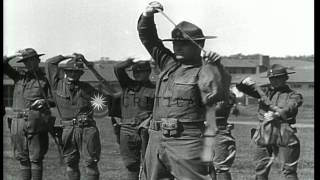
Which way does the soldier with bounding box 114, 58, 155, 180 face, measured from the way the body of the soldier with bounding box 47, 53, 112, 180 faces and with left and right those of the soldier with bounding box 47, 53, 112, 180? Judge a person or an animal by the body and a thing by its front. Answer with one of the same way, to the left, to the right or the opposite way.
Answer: the same way

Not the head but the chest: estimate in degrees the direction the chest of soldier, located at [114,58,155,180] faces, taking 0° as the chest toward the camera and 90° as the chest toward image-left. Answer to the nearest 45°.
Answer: approximately 0°

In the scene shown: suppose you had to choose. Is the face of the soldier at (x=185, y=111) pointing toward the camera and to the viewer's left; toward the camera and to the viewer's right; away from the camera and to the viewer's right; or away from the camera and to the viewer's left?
toward the camera and to the viewer's left

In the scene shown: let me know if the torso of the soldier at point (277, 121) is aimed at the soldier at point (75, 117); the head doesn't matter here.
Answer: no

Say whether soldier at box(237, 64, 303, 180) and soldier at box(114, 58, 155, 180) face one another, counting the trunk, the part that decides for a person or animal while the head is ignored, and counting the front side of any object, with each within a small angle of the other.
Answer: no

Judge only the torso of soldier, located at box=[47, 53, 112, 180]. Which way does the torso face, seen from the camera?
toward the camera

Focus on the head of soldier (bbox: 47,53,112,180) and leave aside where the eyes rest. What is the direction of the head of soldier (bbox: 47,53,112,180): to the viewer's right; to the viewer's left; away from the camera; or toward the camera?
toward the camera

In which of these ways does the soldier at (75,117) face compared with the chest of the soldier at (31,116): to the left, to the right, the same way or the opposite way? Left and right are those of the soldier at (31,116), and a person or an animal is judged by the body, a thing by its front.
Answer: the same way

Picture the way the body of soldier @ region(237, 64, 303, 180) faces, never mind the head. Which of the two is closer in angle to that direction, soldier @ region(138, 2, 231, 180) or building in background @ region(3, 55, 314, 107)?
the soldier

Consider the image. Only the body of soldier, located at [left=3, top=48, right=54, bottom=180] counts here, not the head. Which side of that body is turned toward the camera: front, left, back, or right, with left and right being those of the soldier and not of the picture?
front

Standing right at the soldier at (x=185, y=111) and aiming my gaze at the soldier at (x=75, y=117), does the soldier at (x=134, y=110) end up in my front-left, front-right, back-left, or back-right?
front-right

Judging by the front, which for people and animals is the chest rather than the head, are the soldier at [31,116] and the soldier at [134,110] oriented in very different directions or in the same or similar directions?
same or similar directions

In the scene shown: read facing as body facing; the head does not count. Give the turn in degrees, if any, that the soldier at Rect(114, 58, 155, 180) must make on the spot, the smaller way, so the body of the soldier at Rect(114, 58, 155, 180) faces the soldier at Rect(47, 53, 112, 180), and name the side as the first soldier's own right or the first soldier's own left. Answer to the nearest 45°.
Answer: approximately 90° to the first soldier's own right

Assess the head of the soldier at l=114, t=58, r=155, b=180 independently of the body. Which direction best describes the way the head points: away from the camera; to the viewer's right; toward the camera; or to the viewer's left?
toward the camera
